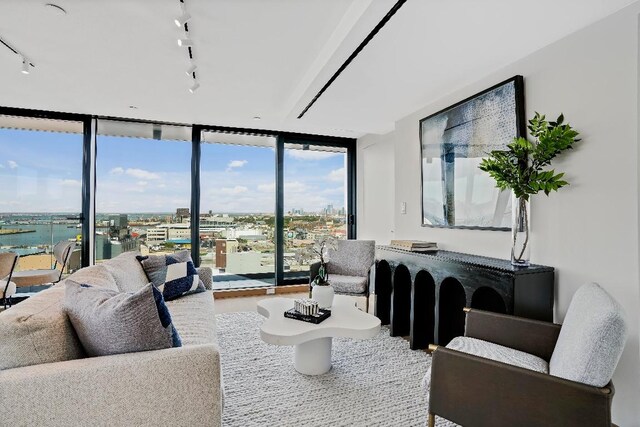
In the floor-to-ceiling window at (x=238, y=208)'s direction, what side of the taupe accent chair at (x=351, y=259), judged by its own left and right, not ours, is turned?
right

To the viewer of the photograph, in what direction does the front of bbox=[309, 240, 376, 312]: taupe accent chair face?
facing the viewer and to the left of the viewer

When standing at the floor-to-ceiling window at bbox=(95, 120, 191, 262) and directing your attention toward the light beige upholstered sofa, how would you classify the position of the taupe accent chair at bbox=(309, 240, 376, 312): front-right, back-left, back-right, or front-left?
front-left

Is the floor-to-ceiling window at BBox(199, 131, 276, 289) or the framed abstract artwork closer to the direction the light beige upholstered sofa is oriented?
the framed abstract artwork

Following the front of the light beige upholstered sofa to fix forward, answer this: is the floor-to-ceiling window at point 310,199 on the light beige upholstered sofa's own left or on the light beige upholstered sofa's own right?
on the light beige upholstered sofa's own left

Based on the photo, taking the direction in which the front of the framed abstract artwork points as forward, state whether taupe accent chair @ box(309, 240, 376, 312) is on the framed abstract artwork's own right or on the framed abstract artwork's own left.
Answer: on the framed abstract artwork's own right

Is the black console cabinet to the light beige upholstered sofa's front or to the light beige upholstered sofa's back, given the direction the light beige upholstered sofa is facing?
to the front

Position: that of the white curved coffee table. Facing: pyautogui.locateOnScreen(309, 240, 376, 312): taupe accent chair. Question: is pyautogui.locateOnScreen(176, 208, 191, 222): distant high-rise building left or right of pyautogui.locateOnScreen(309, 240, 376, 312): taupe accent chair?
left

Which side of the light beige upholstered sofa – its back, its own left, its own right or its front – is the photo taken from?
right

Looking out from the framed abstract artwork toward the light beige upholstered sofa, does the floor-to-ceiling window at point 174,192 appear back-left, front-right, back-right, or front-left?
front-right

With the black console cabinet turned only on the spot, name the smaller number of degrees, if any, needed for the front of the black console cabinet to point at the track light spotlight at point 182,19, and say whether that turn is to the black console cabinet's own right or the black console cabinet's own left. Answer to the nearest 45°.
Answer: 0° — it already faces it

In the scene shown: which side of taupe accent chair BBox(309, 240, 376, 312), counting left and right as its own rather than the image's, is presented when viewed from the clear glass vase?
left
